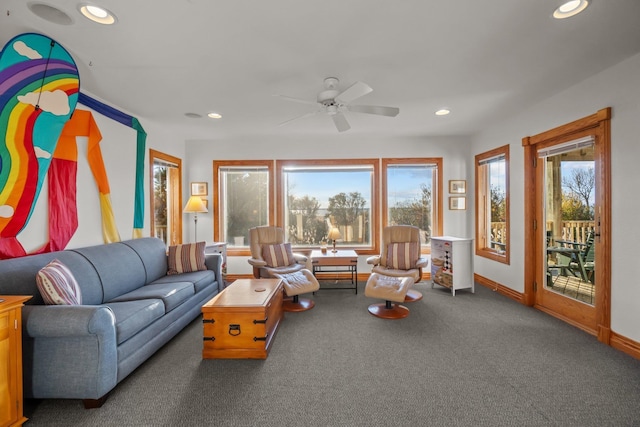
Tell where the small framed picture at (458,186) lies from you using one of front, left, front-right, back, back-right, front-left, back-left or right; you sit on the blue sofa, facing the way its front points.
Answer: front-left

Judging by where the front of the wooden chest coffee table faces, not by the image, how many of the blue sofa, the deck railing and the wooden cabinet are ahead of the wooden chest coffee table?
1

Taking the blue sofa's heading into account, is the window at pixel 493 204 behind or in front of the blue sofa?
in front

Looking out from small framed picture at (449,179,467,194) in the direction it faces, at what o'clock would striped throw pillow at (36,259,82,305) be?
The striped throw pillow is roughly at 1 o'clock from the small framed picture.

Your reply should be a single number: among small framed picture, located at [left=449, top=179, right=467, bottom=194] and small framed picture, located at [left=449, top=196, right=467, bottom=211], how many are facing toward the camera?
2

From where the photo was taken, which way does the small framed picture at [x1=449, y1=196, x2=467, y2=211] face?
toward the camera

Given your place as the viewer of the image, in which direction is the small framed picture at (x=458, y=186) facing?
facing the viewer

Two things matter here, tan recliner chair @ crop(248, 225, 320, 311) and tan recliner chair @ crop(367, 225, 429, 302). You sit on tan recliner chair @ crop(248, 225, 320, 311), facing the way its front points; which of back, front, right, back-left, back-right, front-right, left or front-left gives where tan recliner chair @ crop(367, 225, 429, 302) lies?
front-left

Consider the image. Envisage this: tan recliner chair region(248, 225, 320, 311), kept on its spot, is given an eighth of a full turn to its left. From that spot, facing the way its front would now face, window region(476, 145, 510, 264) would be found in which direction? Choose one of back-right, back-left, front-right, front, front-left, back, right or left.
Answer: front

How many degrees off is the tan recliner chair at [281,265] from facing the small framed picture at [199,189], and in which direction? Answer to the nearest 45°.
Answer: approximately 180°

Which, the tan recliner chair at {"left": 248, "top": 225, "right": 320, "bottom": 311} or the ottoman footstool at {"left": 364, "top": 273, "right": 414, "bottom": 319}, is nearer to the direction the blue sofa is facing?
the ottoman footstool

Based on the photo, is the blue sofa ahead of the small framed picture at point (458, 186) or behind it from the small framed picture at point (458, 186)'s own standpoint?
ahead

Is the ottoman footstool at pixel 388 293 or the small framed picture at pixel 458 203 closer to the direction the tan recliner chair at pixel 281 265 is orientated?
the ottoman footstool

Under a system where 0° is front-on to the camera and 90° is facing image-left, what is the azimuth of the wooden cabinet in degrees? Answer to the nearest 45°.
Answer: approximately 315°
